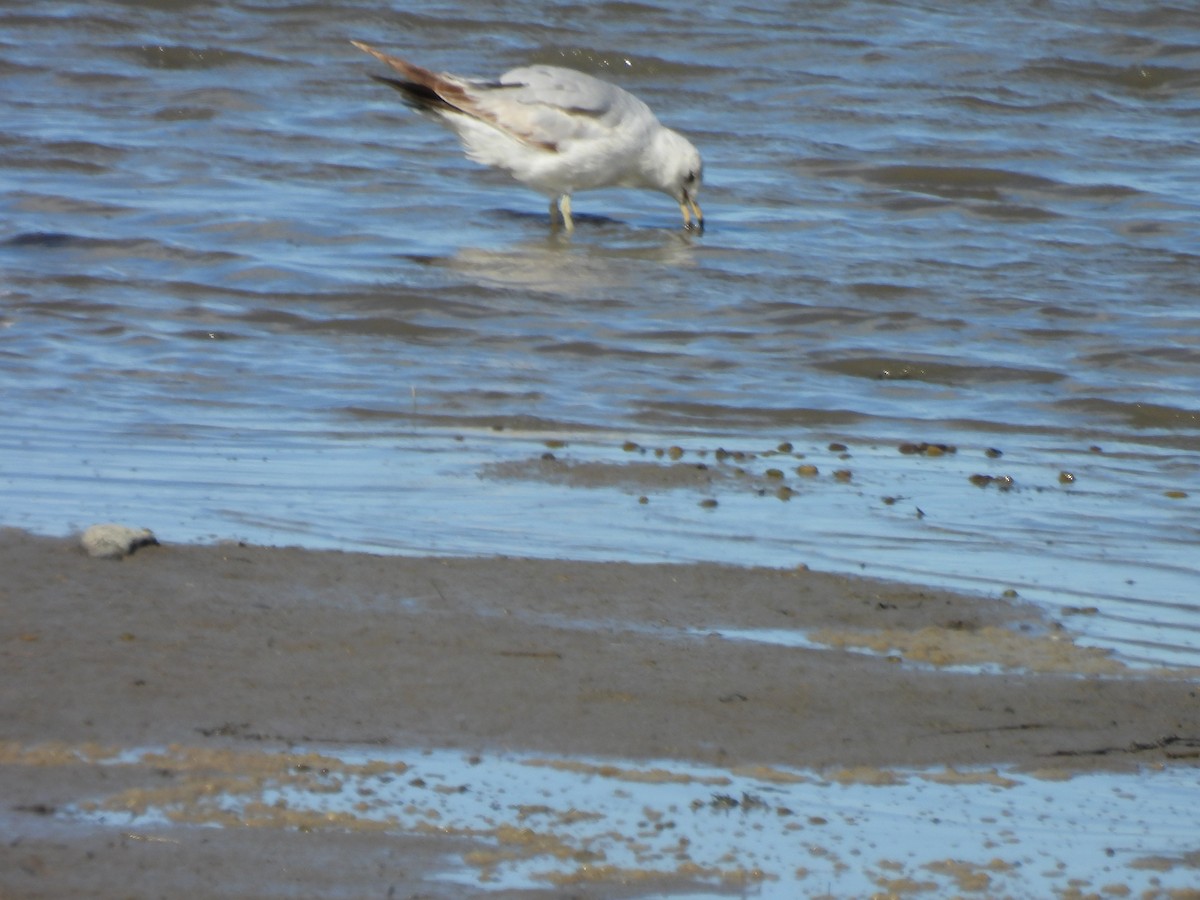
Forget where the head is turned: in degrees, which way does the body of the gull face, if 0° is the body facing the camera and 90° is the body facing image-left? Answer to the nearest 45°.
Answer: approximately 270°

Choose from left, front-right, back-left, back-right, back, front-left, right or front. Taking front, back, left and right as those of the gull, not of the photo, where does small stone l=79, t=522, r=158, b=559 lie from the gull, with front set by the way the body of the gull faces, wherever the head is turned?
right
